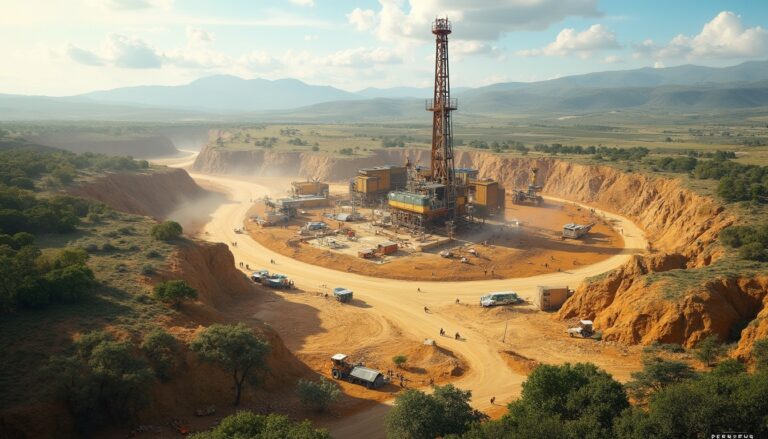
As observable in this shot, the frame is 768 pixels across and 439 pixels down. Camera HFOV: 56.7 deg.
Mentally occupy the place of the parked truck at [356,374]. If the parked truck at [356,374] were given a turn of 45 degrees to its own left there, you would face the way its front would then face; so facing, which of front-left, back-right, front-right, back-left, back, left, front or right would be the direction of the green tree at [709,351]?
back

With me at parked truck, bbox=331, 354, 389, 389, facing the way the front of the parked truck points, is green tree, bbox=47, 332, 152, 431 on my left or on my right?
on my left

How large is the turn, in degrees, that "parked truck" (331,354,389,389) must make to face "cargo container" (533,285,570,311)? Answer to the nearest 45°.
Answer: approximately 90° to its right

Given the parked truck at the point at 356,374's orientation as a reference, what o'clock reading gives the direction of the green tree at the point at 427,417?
The green tree is roughly at 7 o'clock from the parked truck.

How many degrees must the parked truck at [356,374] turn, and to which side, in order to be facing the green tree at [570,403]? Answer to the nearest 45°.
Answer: approximately 180°

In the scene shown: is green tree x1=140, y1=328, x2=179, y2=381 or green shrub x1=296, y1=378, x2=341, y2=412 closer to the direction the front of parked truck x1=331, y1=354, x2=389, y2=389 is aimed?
the green tree

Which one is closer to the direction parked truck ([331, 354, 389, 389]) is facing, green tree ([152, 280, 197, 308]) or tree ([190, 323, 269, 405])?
the green tree

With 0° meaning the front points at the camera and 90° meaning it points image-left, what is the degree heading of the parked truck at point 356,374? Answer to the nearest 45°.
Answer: approximately 135°
